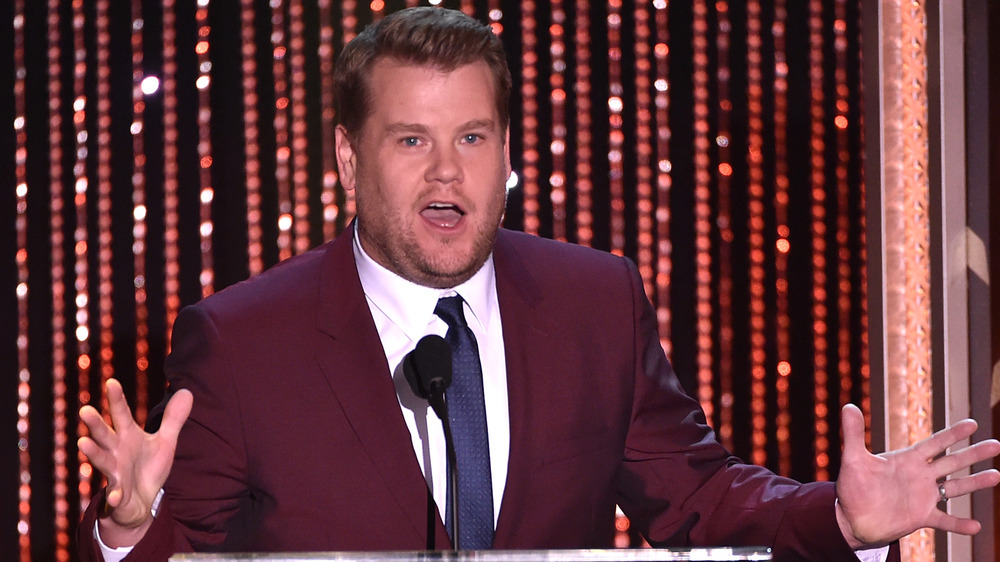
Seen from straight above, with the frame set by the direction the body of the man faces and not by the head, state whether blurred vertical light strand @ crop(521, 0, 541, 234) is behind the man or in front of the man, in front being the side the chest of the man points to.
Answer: behind

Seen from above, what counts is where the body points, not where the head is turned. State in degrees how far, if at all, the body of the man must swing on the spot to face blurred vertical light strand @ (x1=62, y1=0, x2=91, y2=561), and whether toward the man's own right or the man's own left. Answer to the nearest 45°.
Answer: approximately 135° to the man's own right

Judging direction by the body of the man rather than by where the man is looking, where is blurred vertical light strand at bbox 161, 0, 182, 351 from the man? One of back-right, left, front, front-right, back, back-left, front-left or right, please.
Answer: back-right

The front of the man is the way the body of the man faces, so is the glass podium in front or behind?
in front

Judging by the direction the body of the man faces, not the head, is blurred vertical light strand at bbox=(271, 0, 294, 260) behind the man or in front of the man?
behind

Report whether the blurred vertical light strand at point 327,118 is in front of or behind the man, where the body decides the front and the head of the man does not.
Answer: behind

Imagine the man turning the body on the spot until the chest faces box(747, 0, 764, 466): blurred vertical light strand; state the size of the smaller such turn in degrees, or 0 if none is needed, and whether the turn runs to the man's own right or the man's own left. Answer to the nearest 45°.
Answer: approximately 135° to the man's own left

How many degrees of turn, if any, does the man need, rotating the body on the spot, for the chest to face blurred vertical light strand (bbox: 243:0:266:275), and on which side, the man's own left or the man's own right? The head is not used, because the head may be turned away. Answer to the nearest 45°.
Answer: approximately 135° to the man's own right

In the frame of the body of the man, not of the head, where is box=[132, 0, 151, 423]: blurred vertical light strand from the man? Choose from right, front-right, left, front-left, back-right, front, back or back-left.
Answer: back-right

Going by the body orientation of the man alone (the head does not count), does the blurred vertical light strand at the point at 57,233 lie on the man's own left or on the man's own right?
on the man's own right

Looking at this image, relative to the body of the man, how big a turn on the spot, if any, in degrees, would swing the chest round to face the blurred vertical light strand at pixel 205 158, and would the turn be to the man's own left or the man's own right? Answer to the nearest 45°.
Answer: approximately 135° to the man's own right

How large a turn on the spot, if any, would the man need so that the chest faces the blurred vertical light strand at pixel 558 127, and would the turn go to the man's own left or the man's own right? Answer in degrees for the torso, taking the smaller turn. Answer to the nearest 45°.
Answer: approximately 180°

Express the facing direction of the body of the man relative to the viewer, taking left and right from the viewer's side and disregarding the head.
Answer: facing the viewer
